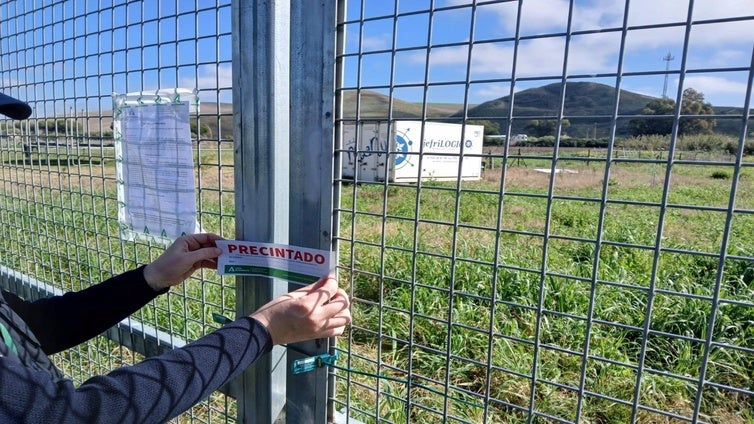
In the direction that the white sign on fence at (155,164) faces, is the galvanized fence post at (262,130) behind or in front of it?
in front

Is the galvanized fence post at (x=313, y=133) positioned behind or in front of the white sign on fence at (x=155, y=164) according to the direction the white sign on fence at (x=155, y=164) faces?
in front

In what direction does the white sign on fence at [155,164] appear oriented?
toward the camera

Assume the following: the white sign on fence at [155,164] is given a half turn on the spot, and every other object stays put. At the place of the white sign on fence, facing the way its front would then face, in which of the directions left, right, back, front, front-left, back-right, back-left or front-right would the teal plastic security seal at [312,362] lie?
back-right
